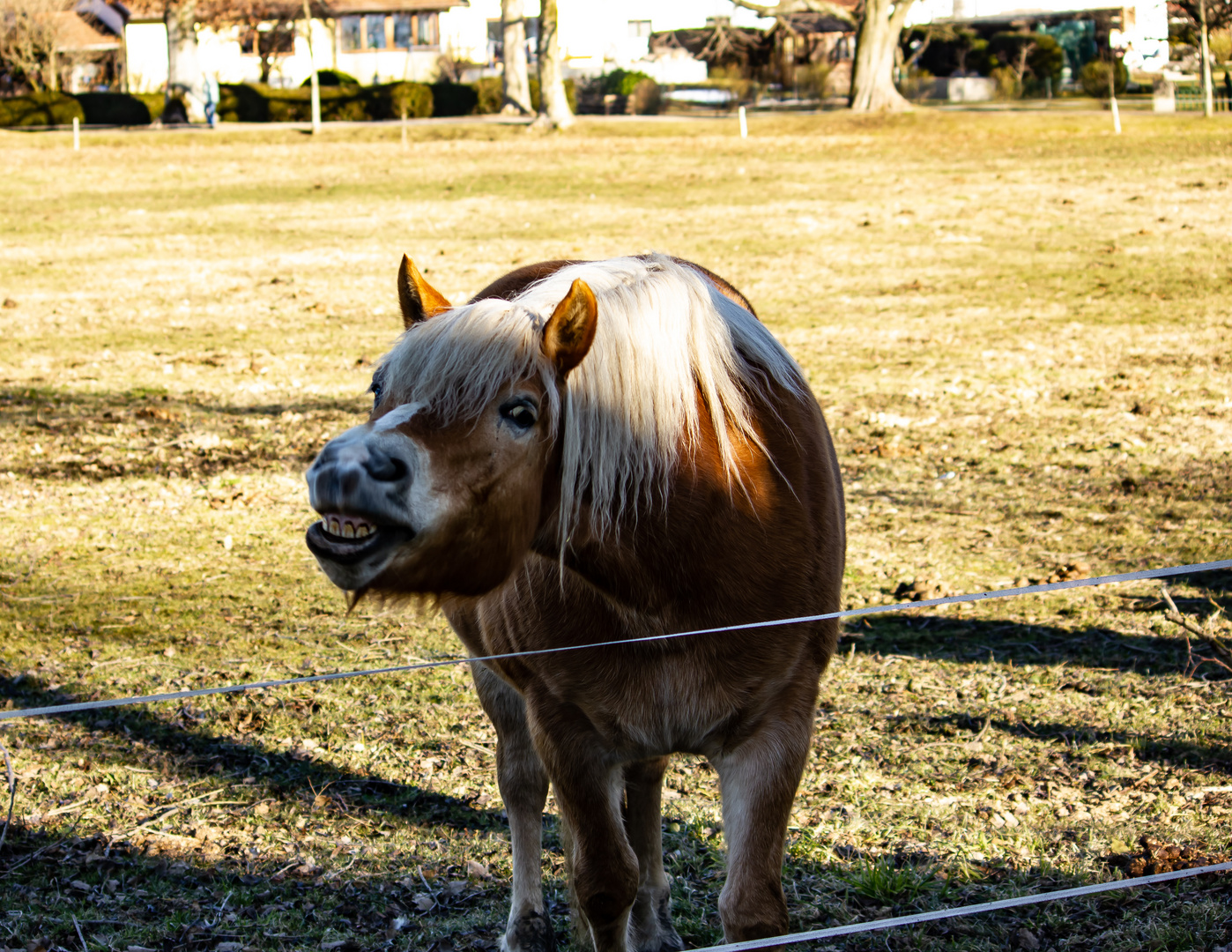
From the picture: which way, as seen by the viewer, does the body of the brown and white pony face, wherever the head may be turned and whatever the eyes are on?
toward the camera

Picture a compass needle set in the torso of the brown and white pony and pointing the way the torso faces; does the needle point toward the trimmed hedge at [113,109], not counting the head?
no

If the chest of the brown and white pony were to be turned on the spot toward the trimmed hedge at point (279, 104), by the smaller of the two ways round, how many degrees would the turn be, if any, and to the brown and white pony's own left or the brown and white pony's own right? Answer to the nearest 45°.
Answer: approximately 180°

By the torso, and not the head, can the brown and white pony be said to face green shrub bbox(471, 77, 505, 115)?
no

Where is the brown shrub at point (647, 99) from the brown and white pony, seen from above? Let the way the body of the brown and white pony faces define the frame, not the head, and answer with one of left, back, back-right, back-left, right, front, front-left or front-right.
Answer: back

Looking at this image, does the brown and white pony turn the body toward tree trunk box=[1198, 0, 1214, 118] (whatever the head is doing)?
no

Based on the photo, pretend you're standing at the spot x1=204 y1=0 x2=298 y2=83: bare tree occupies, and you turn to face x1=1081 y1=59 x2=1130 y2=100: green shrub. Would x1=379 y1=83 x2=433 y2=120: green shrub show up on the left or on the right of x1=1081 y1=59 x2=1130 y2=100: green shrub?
right

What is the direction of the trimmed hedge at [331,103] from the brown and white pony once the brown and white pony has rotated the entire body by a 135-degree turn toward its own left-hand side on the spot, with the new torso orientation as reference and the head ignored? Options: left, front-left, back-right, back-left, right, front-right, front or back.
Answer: front-left

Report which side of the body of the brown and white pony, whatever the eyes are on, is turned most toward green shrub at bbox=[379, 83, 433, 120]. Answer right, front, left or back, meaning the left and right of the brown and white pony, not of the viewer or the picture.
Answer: back

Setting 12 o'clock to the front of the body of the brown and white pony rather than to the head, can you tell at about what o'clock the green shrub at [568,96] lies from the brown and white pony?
The green shrub is roughly at 6 o'clock from the brown and white pony.

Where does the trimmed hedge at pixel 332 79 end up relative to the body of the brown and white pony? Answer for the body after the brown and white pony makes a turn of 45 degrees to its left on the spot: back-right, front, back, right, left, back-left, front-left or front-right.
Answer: back-left

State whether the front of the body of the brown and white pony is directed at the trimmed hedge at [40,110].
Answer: no

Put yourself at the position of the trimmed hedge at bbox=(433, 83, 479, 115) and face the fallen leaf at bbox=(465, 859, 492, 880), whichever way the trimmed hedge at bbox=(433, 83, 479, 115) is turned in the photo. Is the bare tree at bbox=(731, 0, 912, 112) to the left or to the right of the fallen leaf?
left
